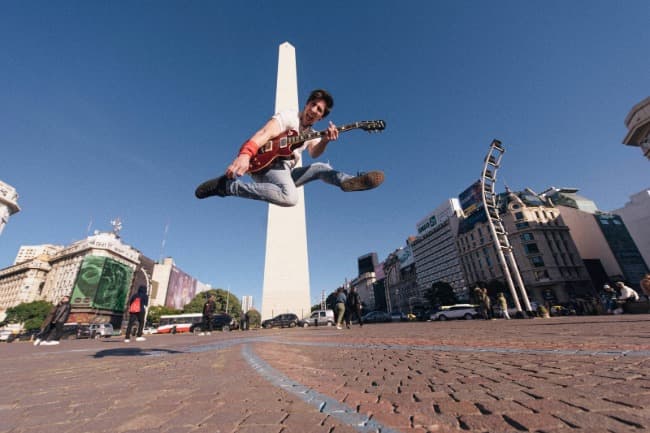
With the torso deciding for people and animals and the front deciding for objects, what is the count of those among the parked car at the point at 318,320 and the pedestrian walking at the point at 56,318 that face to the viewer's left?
1

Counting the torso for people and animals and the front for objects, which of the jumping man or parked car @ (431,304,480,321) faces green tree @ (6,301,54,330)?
the parked car

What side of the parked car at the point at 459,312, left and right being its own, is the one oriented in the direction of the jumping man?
left

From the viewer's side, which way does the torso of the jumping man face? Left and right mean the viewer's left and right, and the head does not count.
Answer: facing the viewer and to the right of the viewer

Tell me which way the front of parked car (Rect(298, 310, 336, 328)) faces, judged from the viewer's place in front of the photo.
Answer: facing to the left of the viewer

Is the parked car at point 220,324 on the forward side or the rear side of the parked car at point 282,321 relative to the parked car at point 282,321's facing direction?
on the forward side

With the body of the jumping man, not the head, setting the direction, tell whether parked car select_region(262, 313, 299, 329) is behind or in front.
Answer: behind

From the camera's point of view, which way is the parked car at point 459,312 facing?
to the viewer's left

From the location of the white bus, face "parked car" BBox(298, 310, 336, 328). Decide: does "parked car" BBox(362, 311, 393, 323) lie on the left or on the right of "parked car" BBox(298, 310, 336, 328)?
left

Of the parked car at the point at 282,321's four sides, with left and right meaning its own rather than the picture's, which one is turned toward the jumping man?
left
